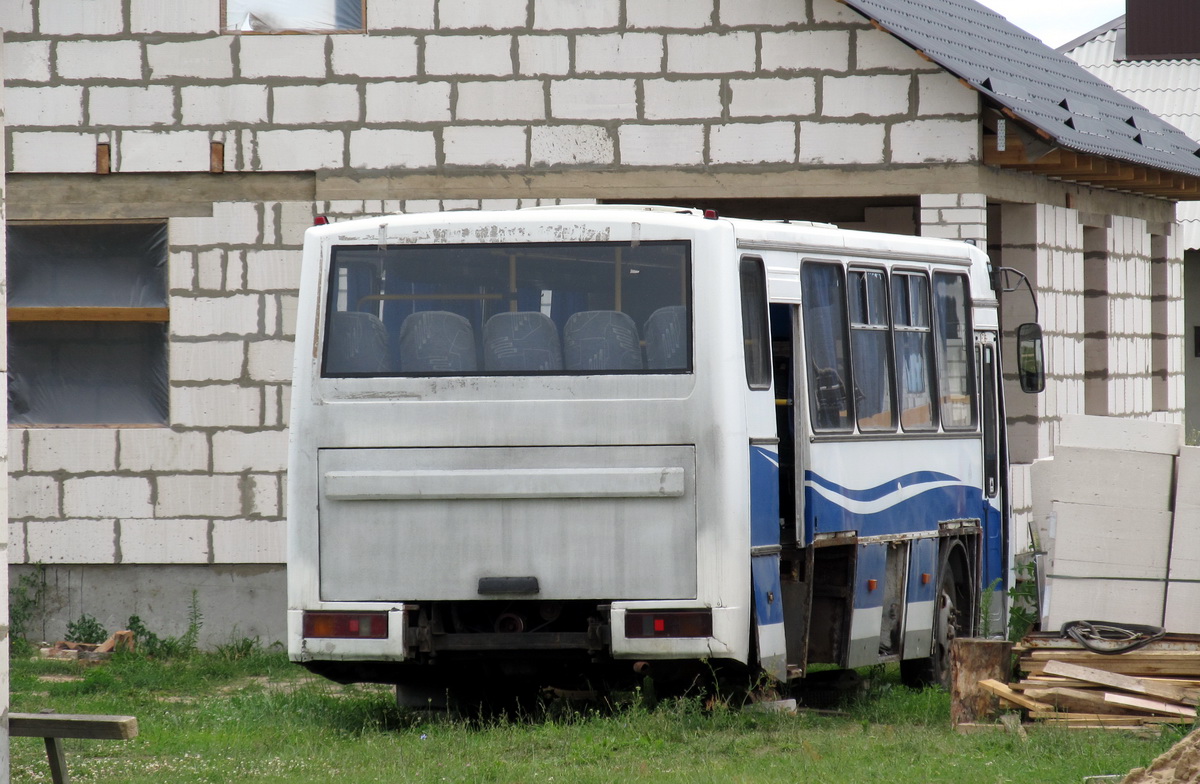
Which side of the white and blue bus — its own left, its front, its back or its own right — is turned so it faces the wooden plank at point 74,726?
back

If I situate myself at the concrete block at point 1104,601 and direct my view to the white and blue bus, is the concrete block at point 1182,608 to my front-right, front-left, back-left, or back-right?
back-left

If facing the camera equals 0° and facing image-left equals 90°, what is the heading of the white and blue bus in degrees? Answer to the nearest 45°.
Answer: approximately 225°

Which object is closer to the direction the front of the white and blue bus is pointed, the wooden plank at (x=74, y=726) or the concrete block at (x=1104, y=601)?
the concrete block

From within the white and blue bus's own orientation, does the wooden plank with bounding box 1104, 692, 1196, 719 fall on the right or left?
on its right
